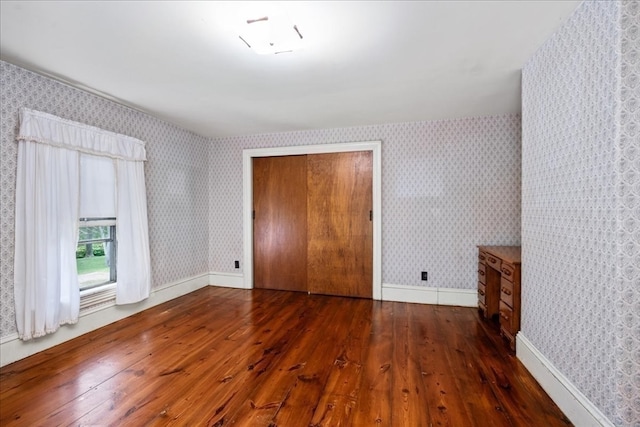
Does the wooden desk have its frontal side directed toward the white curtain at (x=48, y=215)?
yes

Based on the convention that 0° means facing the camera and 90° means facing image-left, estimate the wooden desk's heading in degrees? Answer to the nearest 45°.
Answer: approximately 45°

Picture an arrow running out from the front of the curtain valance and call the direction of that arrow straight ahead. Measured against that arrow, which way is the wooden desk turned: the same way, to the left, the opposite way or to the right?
the opposite way

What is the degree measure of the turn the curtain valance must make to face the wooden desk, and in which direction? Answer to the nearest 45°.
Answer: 0° — it already faces it

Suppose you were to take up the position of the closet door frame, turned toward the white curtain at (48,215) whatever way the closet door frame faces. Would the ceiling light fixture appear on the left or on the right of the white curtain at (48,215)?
left

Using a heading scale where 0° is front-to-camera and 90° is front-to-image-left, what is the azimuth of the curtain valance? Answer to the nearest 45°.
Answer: approximately 315°
